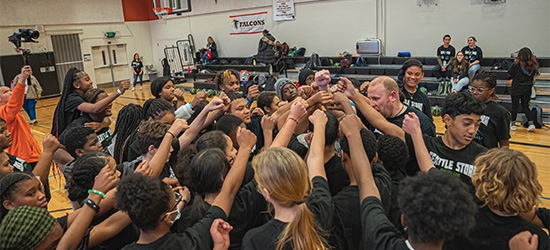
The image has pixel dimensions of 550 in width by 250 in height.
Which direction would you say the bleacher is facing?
toward the camera

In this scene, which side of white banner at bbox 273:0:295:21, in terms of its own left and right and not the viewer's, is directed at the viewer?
front

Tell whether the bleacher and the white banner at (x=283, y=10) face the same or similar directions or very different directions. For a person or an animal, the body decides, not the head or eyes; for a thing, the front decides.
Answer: same or similar directions

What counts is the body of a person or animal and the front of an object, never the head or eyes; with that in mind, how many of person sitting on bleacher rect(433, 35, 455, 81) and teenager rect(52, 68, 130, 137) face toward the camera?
1

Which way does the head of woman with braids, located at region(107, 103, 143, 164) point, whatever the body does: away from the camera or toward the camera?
away from the camera

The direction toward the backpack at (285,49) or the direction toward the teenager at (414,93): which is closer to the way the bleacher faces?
the teenager

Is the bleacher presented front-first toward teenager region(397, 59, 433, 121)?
yes

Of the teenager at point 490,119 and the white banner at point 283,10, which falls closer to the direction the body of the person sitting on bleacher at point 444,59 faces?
the teenager

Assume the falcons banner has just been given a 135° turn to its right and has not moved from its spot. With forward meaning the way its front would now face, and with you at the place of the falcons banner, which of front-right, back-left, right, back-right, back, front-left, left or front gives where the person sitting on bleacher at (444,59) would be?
back

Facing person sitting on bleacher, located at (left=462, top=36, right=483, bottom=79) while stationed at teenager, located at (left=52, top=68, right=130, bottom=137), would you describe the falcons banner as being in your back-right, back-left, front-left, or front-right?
front-left

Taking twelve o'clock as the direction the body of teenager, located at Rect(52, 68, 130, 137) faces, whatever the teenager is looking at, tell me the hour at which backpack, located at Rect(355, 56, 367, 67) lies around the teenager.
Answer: The backpack is roughly at 11 o'clock from the teenager.

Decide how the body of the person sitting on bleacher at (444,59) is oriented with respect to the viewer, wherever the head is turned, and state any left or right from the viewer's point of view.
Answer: facing the viewer

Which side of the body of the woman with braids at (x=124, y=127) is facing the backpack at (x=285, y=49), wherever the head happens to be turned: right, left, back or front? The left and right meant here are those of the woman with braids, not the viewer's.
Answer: front

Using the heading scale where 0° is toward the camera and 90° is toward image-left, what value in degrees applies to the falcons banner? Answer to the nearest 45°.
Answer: approximately 0°

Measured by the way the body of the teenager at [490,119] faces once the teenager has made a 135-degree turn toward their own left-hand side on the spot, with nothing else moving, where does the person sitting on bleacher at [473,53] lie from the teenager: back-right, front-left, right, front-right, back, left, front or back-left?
left

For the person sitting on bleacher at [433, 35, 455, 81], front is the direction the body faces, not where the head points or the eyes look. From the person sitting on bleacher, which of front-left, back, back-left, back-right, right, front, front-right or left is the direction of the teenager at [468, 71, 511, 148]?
front

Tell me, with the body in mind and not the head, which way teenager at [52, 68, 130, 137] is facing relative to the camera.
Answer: to the viewer's right

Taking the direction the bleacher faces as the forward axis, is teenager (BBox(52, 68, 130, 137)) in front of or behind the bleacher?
in front
